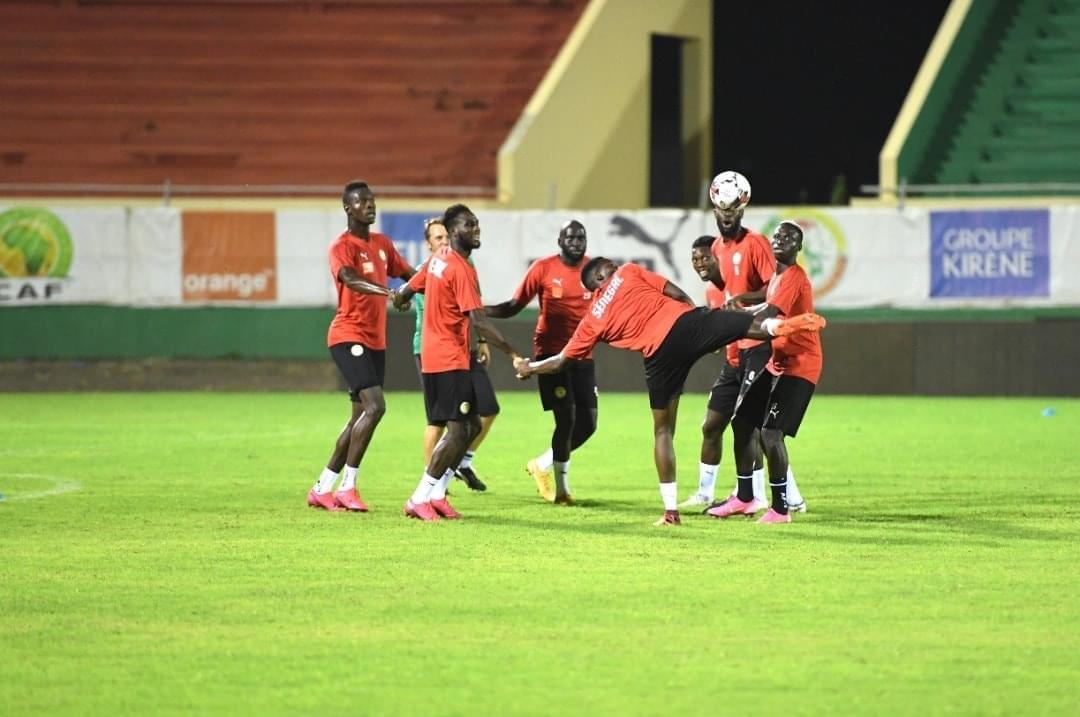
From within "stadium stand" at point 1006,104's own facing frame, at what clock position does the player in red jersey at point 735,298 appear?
The player in red jersey is roughly at 12 o'clock from the stadium stand.

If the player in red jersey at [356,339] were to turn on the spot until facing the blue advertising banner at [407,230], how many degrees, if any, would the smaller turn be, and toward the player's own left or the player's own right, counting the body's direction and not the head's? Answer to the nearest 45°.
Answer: approximately 135° to the player's own left

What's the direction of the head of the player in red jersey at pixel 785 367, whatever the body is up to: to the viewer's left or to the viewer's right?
to the viewer's left

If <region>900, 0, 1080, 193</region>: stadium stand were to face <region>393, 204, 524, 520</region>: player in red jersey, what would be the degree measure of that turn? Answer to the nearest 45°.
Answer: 0° — it already faces them

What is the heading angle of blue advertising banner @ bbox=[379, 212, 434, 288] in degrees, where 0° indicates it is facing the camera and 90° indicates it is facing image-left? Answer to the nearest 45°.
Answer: approximately 0°

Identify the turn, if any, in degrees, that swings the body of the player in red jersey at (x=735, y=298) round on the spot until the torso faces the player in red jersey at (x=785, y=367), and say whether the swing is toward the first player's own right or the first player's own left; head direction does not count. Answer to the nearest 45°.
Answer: approximately 90° to the first player's own left

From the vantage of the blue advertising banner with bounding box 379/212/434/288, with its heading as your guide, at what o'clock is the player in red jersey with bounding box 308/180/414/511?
The player in red jersey is roughly at 12 o'clock from the blue advertising banner.

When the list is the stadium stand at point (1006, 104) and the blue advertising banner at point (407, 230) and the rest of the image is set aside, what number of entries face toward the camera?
2
